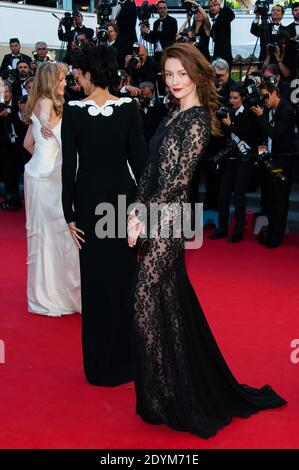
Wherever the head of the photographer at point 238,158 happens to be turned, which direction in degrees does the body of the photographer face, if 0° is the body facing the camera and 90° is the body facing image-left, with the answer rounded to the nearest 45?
approximately 45°

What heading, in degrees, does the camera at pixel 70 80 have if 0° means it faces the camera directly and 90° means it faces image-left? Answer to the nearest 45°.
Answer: approximately 0°

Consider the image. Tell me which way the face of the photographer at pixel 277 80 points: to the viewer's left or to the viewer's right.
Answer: to the viewer's left

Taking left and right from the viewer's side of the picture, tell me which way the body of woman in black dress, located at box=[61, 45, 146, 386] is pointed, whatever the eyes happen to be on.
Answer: facing away from the viewer

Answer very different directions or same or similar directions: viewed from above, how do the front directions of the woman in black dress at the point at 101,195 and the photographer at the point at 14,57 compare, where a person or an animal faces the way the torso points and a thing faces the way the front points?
very different directions

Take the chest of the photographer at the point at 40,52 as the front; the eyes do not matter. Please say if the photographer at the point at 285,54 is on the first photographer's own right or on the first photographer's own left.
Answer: on the first photographer's own left

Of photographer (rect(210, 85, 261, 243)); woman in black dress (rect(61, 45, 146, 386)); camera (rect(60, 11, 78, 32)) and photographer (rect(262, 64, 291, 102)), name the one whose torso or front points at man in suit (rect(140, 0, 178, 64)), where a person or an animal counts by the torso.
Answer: the woman in black dress

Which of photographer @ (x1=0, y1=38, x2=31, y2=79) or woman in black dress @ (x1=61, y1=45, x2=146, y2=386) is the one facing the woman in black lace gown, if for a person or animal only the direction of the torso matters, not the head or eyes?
the photographer
